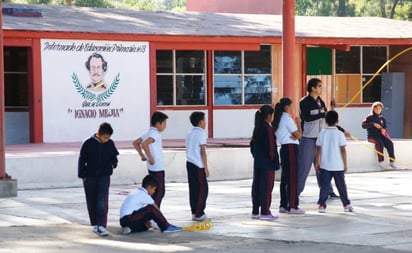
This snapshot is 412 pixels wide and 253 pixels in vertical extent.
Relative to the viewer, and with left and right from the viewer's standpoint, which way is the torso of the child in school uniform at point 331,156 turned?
facing away from the viewer

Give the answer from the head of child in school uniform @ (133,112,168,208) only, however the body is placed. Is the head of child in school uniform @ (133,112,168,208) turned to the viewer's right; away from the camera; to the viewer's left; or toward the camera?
to the viewer's right

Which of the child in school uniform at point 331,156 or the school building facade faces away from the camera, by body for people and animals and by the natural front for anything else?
the child in school uniform

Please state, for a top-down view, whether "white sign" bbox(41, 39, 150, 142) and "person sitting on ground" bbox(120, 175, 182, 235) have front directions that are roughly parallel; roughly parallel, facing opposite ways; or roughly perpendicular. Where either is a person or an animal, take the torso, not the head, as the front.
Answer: roughly perpendicular

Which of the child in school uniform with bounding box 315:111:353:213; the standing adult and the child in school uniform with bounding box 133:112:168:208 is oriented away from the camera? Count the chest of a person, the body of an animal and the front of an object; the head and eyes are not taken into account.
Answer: the child in school uniform with bounding box 315:111:353:213

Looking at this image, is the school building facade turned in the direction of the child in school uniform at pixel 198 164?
yes

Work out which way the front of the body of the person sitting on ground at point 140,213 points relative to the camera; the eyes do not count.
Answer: to the viewer's right

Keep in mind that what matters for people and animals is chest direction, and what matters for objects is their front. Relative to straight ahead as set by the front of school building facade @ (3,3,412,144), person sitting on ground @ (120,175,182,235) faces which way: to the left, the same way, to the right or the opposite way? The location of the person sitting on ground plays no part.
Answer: to the left

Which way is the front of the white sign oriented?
toward the camera

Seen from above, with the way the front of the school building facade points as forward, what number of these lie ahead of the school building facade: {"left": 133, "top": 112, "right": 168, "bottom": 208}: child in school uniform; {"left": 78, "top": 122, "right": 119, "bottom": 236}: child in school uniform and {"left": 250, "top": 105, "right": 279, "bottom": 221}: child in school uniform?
3

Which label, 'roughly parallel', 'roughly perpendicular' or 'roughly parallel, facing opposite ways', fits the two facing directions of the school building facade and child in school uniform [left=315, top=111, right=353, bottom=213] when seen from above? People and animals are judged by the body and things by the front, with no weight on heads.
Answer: roughly parallel, facing opposite ways

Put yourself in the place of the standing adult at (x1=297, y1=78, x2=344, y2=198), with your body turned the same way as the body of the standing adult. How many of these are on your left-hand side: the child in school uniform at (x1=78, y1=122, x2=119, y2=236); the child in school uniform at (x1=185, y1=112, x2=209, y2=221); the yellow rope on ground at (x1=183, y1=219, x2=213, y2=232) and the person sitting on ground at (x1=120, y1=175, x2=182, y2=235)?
0

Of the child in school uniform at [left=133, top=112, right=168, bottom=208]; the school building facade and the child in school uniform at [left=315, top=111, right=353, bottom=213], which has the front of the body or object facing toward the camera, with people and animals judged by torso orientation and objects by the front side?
the school building facade

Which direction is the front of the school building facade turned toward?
toward the camera

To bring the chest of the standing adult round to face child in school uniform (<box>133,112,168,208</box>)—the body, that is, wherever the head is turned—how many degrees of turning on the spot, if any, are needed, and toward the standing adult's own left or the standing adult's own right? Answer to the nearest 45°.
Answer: approximately 90° to the standing adult's own right

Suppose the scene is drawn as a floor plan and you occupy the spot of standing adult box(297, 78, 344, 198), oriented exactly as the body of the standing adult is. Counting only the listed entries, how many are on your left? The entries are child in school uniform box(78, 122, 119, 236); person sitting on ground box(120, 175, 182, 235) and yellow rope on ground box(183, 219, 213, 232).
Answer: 0
